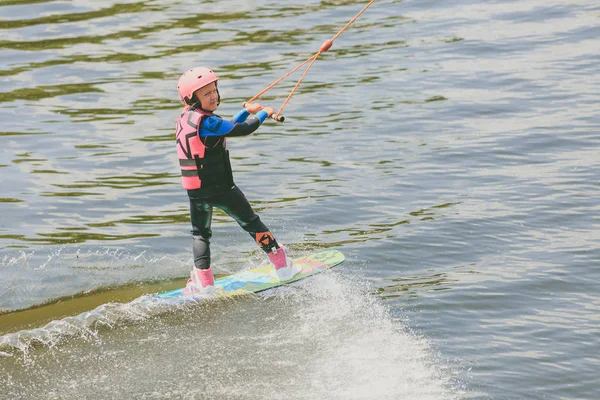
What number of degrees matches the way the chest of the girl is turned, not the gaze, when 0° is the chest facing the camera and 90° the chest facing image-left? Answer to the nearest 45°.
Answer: approximately 270°

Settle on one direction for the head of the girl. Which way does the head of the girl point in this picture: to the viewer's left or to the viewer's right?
to the viewer's right
